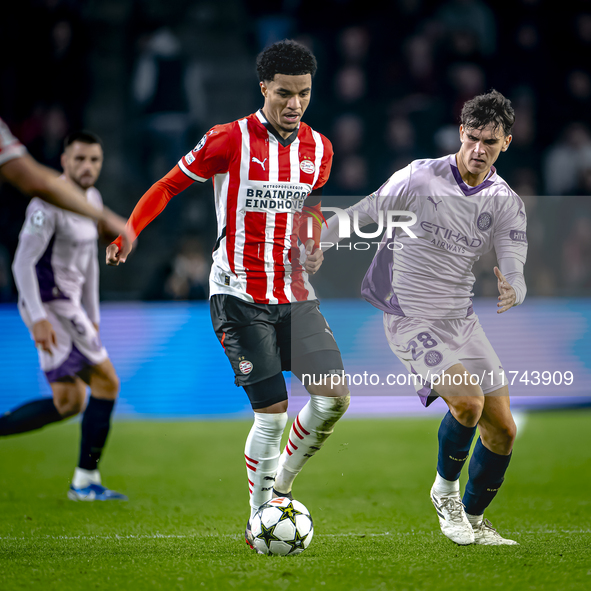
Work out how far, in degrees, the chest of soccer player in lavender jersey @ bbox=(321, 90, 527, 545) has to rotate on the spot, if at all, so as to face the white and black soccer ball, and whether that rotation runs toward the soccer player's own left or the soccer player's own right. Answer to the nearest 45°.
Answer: approximately 45° to the soccer player's own right

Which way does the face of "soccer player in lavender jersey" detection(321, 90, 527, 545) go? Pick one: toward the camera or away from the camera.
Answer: toward the camera

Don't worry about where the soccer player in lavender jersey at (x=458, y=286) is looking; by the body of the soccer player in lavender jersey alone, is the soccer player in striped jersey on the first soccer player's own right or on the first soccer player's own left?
on the first soccer player's own right

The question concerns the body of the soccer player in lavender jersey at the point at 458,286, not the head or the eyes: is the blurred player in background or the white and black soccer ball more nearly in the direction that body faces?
the white and black soccer ball

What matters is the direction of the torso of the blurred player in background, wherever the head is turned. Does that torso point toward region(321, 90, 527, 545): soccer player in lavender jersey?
yes

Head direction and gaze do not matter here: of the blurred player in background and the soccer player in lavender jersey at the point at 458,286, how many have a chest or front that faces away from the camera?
0

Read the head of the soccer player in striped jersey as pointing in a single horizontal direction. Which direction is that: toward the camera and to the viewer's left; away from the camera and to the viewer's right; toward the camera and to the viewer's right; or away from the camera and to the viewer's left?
toward the camera and to the viewer's right

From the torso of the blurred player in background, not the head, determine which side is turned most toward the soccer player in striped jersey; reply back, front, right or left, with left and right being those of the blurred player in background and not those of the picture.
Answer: front

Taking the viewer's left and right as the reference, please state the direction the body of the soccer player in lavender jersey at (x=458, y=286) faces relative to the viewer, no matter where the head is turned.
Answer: facing the viewer

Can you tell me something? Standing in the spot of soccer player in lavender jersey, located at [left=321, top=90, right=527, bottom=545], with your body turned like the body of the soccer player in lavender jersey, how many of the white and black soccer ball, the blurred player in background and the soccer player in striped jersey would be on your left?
0

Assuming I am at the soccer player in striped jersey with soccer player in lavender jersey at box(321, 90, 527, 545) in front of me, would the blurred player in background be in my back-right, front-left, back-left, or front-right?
back-left
